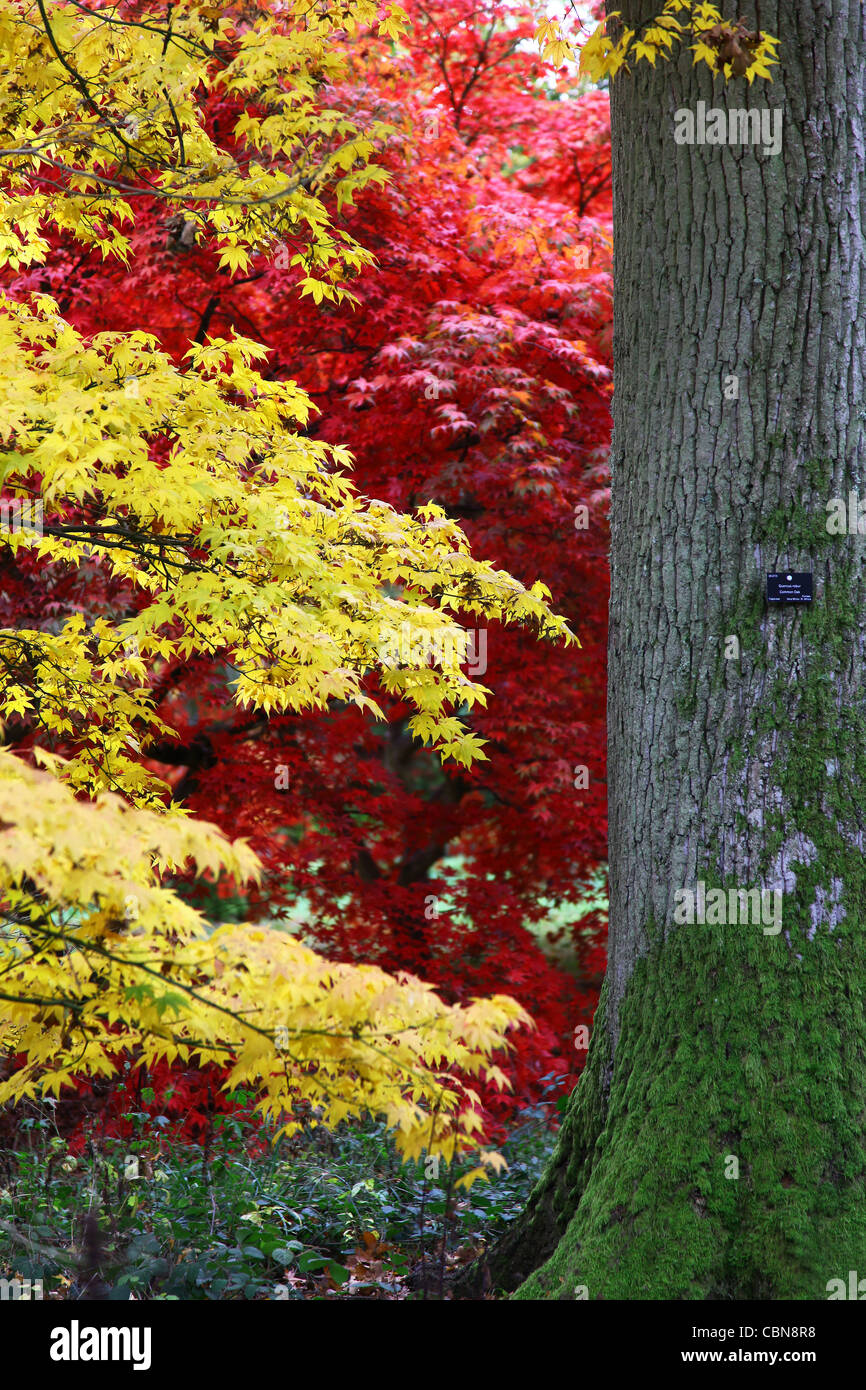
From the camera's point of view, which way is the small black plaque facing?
toward the camera
